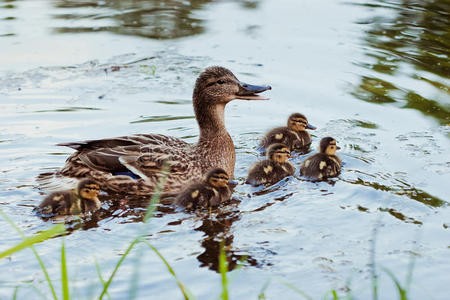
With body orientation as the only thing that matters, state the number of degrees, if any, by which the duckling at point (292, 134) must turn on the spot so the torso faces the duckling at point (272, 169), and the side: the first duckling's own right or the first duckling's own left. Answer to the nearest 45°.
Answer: approximately 90° to the first duckling's own right

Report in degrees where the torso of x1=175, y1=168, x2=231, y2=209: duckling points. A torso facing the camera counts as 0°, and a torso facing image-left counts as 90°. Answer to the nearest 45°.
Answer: approximately 270°

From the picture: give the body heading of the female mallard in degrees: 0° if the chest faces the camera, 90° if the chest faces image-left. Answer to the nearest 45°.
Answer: approximately 270°

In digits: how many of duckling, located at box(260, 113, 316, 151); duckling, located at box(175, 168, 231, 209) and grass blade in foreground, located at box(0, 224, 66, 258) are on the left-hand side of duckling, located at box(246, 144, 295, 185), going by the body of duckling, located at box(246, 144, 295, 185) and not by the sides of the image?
1

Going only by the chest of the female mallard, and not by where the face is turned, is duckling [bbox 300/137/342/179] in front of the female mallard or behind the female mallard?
in front

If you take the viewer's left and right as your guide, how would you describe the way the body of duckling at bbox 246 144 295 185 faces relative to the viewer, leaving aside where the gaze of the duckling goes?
facing to the right of the viewer

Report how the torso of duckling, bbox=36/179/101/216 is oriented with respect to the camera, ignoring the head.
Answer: to the viewer's right

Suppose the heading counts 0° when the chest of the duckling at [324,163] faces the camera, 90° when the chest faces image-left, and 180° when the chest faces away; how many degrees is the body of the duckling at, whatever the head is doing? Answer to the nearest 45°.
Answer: approximately 270°

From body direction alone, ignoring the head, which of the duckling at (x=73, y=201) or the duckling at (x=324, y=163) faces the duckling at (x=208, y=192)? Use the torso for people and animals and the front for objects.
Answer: the duckling at (x=73, y=201)
